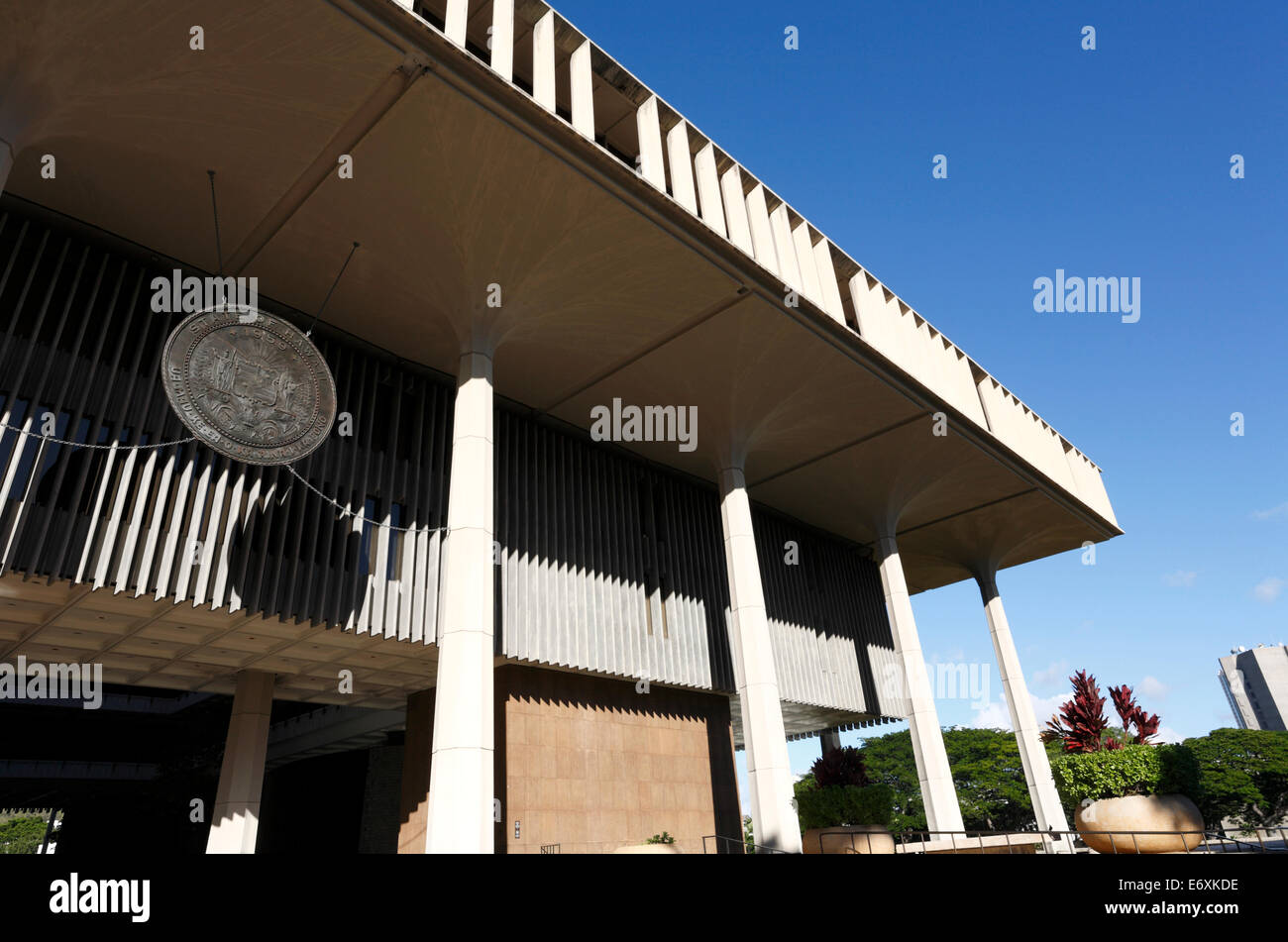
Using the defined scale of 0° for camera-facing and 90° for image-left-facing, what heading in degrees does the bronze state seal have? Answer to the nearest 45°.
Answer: approximately 315°

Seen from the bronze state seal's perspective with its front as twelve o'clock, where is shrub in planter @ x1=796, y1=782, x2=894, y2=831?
The shrub in planter is roughly at 10 o'clock from the bronze state seal.

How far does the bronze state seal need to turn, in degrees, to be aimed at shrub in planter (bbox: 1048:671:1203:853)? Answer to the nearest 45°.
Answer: approximately 45° to its left

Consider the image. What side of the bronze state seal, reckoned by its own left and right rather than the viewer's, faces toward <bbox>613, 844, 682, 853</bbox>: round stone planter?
left

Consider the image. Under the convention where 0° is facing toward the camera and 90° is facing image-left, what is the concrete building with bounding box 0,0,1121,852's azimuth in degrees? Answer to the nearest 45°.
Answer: approximately 315°

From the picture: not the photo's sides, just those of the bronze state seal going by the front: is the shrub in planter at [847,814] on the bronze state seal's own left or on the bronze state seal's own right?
on the bronze state seal's own left

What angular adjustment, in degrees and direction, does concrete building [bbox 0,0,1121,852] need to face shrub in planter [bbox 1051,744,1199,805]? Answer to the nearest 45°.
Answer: approximately 45° to its left
